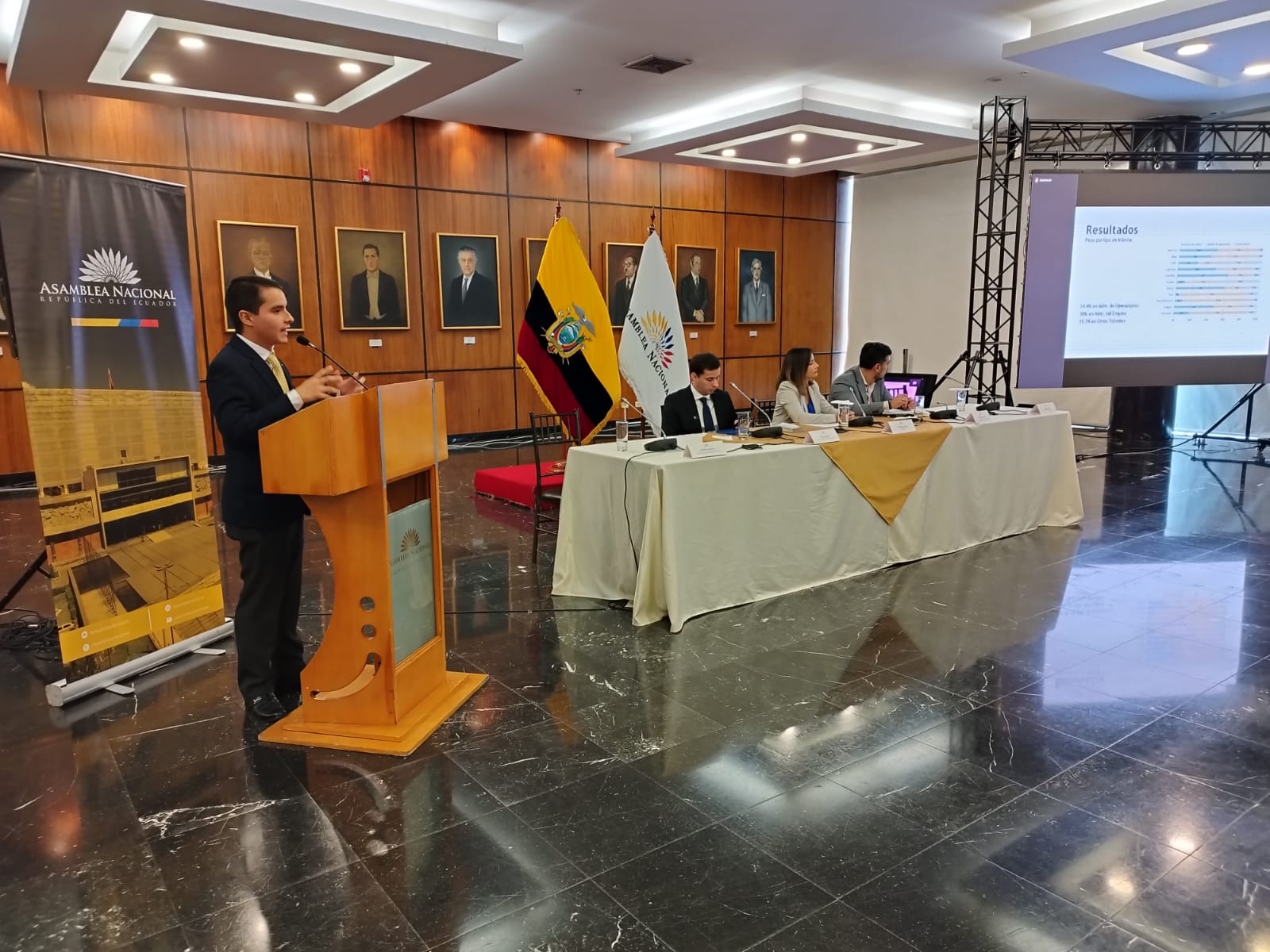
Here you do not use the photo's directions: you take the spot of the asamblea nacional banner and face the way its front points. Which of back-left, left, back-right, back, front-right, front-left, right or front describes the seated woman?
front-left

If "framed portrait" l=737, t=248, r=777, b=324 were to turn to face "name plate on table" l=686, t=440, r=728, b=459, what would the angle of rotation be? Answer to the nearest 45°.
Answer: approximately 45° to its right

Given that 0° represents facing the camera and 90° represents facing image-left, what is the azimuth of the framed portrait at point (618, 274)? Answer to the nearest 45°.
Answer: approximately 315°

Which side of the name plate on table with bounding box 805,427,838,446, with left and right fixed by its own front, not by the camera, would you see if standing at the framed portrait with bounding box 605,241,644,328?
back

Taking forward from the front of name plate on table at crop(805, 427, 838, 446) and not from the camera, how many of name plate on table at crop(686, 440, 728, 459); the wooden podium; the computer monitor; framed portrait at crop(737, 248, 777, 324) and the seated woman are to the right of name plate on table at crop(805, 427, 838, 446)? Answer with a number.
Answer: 2

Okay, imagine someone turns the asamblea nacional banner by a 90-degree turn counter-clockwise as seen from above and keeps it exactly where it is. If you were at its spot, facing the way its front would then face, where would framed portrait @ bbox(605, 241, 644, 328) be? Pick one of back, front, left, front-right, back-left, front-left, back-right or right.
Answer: front

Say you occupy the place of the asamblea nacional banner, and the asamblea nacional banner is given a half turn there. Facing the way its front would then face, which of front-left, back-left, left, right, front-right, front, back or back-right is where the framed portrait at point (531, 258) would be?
right

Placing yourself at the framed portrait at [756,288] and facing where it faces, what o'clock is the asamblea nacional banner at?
The asamblea nacional banner is roughly at 2 o'clock from the framed portrait.

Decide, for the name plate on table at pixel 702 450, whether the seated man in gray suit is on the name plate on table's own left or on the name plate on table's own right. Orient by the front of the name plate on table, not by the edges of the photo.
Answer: on the name plate on table's own left

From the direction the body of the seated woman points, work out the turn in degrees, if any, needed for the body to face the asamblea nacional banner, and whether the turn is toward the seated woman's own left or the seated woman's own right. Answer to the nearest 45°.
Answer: approximately 90° to the seated woman's own right

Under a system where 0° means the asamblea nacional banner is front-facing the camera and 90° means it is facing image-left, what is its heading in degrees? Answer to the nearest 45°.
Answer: approximately 315°

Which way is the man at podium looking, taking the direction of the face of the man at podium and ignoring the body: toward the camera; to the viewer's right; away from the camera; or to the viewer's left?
to the viewer's right

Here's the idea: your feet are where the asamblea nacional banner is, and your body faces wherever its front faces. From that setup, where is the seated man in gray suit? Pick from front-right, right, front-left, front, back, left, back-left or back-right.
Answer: front-left

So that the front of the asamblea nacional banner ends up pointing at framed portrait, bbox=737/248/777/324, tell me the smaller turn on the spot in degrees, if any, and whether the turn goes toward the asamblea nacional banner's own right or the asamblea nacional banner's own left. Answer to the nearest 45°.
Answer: approximately 90° to the asamblea nacional banner's own left
